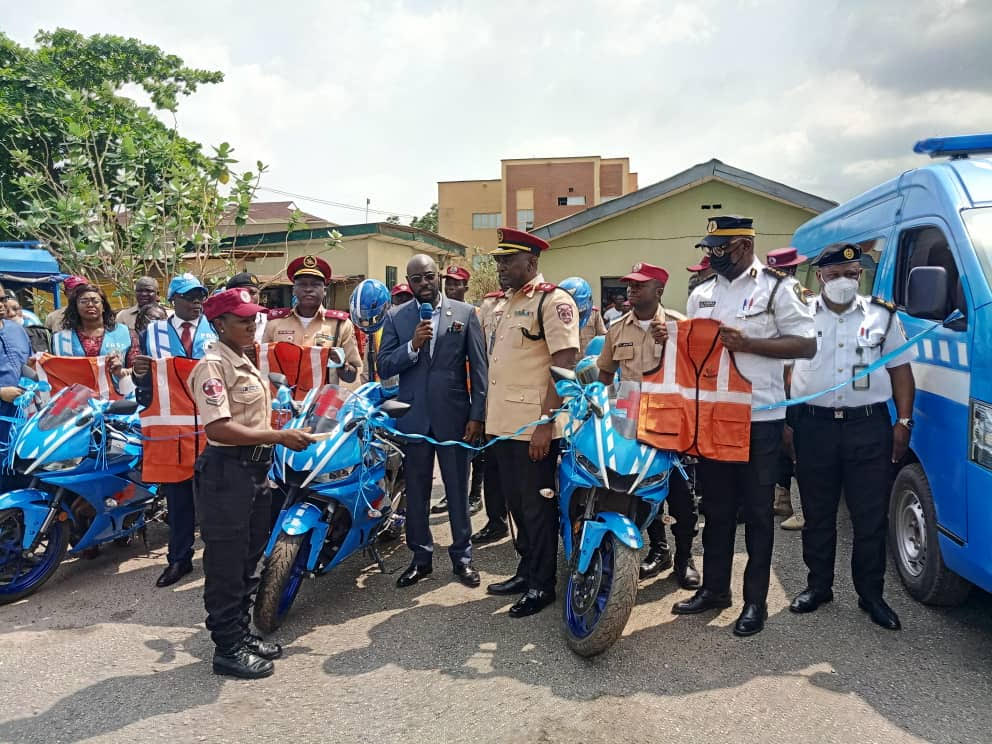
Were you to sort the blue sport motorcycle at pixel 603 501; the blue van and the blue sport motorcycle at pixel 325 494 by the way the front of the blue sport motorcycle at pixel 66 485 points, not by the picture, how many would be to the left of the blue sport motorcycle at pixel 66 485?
3

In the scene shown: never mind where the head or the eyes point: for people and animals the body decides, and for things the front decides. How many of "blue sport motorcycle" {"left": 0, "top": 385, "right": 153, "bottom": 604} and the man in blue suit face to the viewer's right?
0

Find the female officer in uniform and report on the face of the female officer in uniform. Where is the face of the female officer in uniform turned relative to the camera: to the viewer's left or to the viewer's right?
to the viewer's right

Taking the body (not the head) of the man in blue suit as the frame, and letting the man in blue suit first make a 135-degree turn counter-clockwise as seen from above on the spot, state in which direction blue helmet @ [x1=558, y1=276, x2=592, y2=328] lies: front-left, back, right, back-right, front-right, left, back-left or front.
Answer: front

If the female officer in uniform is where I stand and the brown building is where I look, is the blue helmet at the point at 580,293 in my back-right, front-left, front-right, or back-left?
front-right

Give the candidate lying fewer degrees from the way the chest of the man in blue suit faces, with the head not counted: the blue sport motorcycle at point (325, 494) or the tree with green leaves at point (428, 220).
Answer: the blue sport motorcycle

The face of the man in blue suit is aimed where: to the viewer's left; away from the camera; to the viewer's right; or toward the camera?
toward the camera

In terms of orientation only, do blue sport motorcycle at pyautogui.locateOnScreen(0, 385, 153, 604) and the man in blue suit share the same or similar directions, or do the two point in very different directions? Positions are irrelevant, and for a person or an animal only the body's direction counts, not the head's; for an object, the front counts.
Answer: same or similar directions

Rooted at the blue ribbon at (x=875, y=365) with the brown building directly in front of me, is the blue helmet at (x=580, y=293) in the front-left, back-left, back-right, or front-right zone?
front-left

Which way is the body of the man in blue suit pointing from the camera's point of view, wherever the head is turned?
toward the camera

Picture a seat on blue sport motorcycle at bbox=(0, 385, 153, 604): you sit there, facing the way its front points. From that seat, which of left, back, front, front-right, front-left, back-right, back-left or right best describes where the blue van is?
left

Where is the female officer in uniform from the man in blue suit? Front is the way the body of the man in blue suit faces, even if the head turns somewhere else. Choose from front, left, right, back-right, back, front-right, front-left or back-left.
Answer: front-right

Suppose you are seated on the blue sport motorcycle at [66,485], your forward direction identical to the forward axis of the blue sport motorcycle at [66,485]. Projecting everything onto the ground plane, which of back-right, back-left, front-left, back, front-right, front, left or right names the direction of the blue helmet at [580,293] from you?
back-left

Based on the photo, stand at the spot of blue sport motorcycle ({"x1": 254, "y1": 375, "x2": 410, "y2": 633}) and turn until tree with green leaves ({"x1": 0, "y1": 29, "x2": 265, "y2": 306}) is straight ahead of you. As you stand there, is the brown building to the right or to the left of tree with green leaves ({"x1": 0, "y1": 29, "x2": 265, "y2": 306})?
right

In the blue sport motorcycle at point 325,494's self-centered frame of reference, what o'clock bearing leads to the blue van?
The blue van is roughly at 8 o'clock from the blue sport motorcycle.

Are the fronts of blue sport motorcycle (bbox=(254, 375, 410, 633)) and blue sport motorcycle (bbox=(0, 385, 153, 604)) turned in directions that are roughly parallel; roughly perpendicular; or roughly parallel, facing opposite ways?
roughly parallel

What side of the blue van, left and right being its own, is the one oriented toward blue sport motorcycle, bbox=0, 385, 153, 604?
right

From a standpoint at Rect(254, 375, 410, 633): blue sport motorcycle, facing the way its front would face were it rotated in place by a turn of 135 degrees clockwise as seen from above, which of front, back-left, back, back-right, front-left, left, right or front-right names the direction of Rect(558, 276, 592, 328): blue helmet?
front-right

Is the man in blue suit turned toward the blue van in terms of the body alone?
no

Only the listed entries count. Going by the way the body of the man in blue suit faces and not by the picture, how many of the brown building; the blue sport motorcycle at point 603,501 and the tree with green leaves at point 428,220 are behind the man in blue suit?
2

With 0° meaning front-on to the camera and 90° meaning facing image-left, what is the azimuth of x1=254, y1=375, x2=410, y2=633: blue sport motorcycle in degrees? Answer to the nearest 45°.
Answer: approximately 45°
